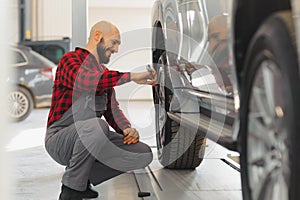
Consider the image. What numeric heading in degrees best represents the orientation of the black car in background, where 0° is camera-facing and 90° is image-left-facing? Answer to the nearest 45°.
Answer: approximately 90°

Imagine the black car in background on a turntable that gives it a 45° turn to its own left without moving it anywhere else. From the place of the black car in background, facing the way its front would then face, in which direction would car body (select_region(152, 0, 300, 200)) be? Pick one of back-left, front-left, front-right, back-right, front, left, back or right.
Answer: front-left
